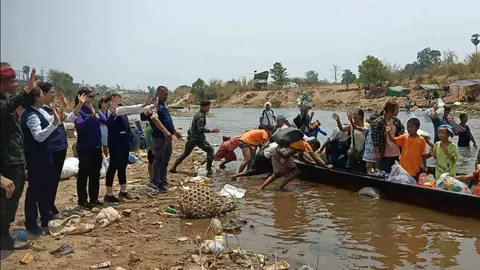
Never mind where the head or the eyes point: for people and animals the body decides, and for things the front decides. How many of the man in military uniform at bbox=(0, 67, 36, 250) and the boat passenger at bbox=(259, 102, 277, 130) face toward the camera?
1

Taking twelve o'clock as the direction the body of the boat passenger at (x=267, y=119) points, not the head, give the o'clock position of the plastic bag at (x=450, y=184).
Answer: The plastic bag is roughly at 11 o'clock from the boat passenger.

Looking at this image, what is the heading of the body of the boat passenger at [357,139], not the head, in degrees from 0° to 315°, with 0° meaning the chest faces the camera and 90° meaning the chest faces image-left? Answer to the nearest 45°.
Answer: approximately 45°

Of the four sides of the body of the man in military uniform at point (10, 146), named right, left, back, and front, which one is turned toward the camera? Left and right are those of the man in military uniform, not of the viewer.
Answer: right

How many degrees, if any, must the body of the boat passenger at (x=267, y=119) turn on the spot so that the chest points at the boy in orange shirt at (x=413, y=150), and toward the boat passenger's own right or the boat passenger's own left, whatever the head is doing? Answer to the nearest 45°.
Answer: approximately 45° to the boat passenger's own left

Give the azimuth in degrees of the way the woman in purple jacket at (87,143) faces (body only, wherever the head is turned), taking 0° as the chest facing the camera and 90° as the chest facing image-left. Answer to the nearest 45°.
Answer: approximately 315°

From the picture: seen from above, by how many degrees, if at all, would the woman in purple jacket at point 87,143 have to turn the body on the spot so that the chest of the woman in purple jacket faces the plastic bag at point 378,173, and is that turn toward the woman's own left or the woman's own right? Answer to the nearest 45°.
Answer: approximately 45° to the woman's own left

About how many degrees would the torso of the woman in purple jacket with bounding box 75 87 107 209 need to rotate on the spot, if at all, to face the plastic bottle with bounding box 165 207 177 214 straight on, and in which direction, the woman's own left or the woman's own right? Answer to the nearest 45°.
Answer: approximately 45° to the woman's own left

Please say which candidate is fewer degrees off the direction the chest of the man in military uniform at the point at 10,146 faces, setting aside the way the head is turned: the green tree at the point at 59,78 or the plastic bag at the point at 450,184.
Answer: the plastic bag
